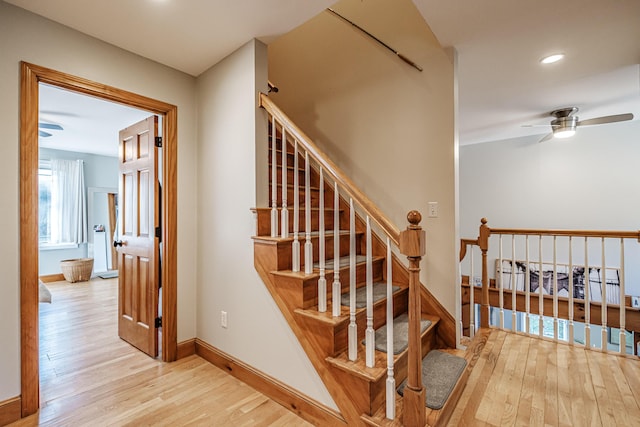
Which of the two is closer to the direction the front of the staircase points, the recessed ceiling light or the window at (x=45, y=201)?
the recessed ceiling light

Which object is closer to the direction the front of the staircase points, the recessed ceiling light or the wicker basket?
the recessed ceiling light

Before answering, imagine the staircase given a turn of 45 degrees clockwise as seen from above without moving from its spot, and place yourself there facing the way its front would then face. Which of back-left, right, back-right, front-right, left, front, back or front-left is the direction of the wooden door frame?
right

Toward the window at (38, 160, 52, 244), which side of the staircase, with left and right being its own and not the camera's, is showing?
back

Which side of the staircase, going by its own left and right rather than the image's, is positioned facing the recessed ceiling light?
front

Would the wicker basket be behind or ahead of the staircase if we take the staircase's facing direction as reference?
behind

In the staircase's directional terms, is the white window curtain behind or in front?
behind

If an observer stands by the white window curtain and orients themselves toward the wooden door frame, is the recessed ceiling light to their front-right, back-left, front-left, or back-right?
front-left

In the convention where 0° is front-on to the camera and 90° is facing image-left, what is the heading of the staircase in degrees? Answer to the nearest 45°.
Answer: approximately 315°
